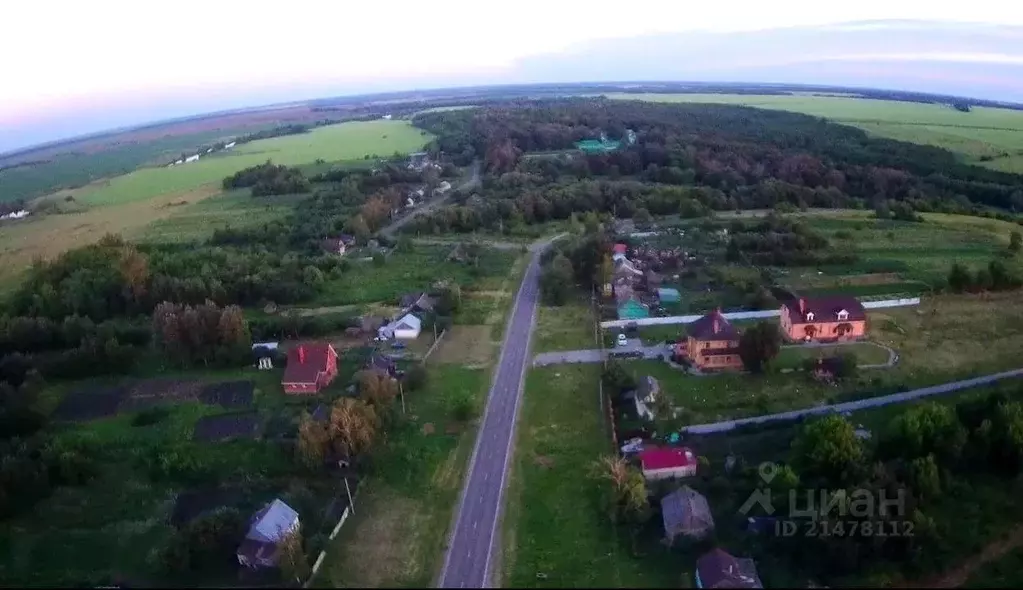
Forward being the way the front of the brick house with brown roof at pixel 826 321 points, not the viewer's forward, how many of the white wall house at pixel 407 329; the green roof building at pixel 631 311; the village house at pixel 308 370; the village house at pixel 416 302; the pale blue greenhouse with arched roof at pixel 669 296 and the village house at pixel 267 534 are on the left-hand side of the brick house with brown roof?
0

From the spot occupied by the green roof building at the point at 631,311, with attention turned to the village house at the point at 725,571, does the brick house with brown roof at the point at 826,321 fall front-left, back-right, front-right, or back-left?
front-left

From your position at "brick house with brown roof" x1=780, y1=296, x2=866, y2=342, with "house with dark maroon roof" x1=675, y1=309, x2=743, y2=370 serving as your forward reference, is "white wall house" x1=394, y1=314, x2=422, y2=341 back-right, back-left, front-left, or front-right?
front-right

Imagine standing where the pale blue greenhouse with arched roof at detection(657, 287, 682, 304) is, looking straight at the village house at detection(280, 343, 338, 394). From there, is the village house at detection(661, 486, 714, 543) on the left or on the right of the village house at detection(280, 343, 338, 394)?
left

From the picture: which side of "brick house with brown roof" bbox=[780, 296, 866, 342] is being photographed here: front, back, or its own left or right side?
front

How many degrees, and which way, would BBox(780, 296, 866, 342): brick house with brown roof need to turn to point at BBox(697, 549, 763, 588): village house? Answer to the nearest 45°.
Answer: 0° — it already faces it

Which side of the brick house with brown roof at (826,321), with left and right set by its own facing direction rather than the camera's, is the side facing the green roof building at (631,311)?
right

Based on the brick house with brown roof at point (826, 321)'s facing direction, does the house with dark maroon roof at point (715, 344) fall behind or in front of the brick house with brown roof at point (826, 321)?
in front

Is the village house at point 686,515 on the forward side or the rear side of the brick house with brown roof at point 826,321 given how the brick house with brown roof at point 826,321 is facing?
on the forward side

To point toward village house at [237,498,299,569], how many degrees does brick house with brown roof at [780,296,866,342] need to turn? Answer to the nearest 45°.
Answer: approximately 45° to its right

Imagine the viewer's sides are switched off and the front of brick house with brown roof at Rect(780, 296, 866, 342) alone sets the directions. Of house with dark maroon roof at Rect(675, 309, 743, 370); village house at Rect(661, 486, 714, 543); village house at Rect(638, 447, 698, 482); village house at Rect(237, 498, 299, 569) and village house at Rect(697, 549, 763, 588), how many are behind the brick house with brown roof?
0

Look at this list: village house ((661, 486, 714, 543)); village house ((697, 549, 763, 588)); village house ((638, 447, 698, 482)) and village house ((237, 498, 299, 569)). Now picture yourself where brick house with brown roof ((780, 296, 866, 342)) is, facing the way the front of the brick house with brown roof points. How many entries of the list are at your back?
0

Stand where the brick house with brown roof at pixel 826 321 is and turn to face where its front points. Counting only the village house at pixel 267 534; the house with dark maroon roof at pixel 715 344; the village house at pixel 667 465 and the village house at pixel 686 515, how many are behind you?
0

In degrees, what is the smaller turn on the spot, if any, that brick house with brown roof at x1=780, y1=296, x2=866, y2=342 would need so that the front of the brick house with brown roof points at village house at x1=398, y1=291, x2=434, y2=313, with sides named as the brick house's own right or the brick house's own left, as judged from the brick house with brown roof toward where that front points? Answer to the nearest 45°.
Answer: approximately 90° to the brick house's own right

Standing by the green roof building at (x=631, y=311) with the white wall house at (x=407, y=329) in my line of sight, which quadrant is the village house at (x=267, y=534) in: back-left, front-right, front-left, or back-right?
front-left

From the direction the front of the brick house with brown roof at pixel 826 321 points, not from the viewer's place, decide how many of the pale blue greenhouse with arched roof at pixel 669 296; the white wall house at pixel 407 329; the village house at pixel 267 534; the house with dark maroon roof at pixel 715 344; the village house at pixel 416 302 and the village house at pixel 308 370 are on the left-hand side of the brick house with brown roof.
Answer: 0

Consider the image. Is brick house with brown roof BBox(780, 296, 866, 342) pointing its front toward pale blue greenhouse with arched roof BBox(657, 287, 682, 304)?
no

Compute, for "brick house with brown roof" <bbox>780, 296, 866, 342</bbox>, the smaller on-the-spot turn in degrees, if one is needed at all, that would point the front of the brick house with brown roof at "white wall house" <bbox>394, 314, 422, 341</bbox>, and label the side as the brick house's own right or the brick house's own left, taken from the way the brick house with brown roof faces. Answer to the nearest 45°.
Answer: approximately 90° to the brick house's own right
